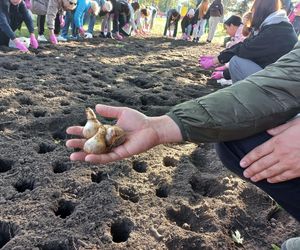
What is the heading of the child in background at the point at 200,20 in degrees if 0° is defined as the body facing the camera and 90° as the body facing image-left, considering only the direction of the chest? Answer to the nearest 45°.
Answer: approximately 45°

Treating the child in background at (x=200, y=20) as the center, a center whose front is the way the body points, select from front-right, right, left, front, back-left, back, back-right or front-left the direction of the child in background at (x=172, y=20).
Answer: right
